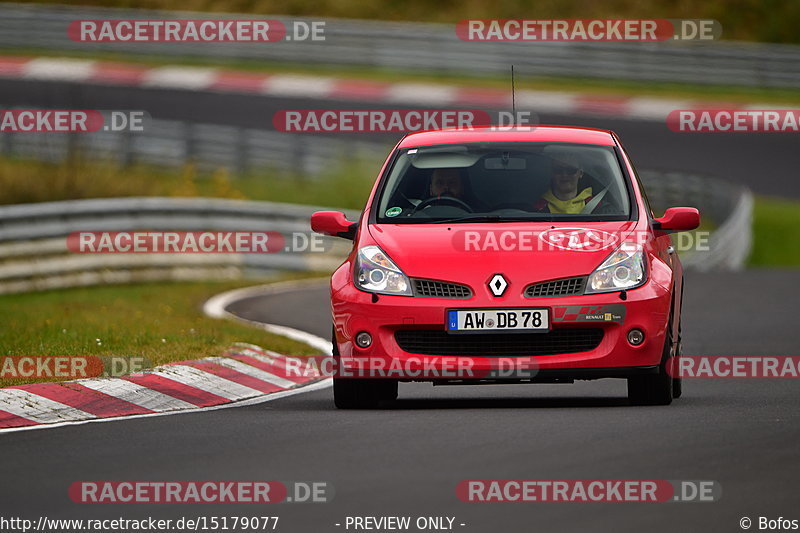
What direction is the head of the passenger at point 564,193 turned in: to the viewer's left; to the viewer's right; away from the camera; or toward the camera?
toward the camera

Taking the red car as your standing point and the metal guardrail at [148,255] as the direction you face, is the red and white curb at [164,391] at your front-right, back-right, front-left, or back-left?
front-left

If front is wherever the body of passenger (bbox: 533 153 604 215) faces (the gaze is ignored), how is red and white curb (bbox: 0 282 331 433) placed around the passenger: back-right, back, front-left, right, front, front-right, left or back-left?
right

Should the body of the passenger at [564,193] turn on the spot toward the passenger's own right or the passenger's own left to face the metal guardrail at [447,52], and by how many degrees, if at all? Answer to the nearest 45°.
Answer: approximately 180°

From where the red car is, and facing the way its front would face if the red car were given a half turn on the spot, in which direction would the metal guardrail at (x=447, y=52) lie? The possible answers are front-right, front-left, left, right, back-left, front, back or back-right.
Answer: front

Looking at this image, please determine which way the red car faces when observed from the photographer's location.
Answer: facing the viewer

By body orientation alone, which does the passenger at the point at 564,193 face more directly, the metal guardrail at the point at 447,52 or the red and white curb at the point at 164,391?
the red and white curb

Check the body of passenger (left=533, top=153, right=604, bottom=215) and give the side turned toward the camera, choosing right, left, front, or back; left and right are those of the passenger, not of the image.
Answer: front

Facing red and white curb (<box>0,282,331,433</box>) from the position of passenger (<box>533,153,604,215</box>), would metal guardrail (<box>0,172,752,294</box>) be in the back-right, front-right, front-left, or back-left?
front-right
